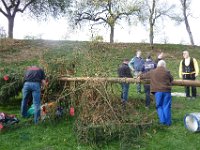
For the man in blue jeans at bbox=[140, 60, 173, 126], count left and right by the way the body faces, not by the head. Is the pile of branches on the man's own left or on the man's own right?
on the man's own left
